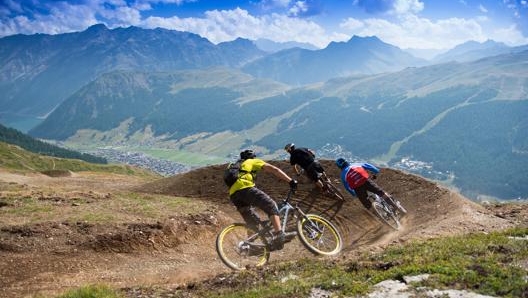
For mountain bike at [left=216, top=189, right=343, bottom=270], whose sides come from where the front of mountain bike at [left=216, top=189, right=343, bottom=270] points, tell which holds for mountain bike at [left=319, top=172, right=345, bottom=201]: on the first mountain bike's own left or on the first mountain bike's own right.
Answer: on the first mountain bike's own left

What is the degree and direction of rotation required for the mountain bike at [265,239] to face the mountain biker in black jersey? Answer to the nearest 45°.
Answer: approximately 90° to its left

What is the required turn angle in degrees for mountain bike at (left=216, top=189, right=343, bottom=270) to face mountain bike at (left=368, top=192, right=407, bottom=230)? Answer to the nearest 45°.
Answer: approximately 45° to its left

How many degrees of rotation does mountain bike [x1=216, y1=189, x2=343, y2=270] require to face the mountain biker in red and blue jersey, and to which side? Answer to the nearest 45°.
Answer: approximately 45° to its left

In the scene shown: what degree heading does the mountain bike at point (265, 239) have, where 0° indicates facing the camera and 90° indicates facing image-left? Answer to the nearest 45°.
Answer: approximately 270°
